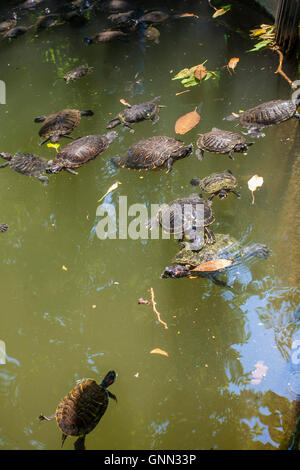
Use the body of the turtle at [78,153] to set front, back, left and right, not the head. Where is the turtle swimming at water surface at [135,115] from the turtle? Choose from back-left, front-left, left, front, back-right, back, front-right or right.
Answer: back

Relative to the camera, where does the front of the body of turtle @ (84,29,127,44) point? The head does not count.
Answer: to the viewer's left

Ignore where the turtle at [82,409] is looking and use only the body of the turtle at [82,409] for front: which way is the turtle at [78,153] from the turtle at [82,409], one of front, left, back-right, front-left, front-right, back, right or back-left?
front-left

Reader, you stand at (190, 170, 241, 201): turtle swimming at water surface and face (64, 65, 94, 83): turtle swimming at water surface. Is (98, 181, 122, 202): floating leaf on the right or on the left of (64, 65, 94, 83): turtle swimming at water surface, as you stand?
left

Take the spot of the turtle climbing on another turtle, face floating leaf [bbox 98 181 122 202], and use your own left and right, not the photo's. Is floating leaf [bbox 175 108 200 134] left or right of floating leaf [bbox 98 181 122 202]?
right

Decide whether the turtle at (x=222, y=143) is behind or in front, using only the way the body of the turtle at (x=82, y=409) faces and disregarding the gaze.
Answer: in front
